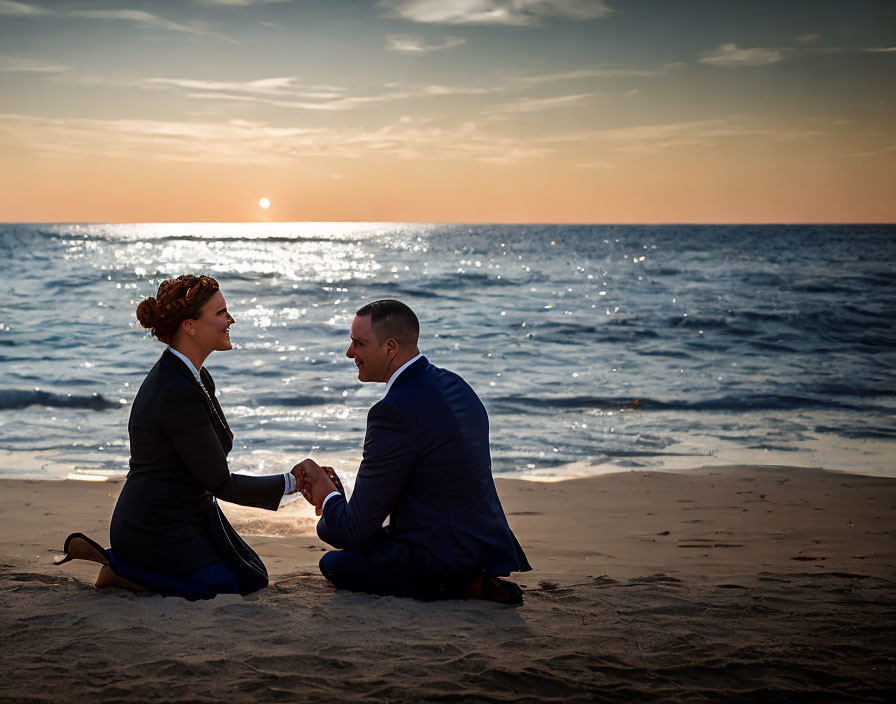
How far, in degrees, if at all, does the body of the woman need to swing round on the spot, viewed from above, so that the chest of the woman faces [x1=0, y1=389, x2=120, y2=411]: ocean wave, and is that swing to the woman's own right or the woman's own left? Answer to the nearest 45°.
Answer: approximately 90° to the woman's own left

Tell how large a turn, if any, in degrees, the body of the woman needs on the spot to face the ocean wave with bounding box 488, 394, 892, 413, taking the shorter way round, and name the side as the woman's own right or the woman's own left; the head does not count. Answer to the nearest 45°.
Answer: approximately 45° to the woman's own left

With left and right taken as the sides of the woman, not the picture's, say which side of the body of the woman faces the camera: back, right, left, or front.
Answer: right

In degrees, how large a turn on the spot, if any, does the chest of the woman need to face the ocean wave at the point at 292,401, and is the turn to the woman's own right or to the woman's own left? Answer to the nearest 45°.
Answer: approximately 90° to the woman's own left

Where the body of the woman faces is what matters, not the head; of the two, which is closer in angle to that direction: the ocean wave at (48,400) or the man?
the man

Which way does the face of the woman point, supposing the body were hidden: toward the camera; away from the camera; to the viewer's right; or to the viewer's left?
to the viewer's right
